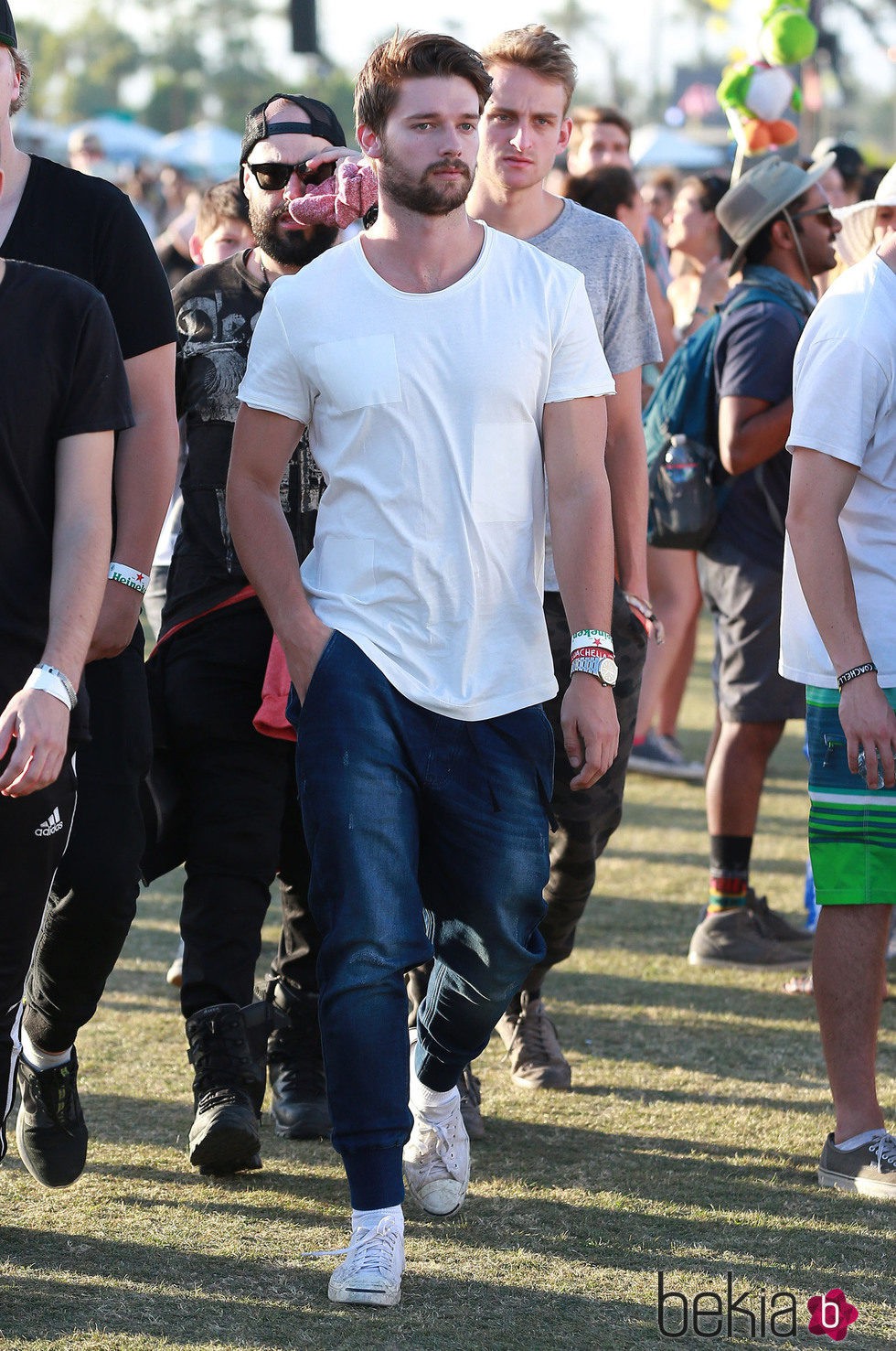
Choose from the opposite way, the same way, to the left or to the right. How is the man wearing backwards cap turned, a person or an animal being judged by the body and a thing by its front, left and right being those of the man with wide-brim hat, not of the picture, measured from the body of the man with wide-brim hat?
to the right

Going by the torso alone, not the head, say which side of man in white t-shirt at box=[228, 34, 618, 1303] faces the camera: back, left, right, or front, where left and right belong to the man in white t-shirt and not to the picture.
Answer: front

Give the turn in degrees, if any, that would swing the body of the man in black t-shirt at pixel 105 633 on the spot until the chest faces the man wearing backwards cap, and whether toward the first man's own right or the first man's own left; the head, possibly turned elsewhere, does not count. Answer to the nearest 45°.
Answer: approximately 135° to the first man's own left

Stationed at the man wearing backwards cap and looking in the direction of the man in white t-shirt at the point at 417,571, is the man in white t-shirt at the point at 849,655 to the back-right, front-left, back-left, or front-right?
front-left

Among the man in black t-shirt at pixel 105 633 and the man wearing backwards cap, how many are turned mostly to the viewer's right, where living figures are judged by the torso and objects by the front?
0

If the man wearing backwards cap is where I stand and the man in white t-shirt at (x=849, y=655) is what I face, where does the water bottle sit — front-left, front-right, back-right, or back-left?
front-left

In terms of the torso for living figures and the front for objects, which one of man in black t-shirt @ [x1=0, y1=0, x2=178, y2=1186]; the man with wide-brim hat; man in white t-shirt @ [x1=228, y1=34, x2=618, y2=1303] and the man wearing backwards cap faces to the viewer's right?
the man with wide-brim hat

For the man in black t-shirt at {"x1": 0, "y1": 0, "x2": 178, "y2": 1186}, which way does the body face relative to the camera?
toward the camera

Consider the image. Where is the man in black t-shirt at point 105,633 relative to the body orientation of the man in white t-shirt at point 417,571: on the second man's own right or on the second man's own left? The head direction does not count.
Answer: on the second man's own right

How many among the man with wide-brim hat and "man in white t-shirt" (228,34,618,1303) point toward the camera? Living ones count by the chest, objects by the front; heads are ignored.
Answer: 1

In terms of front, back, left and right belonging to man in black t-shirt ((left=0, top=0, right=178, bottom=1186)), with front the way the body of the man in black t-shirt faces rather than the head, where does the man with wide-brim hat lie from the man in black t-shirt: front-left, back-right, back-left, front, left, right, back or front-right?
back-left

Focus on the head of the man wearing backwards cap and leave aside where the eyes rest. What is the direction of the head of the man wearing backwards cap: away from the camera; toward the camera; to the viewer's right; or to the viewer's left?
toward the camera

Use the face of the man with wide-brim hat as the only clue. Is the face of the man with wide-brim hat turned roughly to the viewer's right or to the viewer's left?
to the viewer's right

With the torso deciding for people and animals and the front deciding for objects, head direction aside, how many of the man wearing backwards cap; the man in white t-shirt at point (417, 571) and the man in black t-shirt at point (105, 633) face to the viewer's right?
0

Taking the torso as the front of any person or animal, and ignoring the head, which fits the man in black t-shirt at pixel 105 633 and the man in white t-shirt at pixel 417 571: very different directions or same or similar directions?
same or similar directions

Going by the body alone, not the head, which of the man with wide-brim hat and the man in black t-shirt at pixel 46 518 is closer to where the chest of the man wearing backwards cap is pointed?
the man in black t-shirt

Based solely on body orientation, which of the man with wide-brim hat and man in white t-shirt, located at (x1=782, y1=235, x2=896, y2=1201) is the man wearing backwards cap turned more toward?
the man in white t-shirt

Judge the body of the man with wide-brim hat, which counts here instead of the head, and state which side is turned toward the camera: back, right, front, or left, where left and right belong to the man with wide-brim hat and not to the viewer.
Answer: right

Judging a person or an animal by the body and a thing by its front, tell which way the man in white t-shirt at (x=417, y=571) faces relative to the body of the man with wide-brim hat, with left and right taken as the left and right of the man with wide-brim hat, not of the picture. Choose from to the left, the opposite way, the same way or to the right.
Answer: to the right

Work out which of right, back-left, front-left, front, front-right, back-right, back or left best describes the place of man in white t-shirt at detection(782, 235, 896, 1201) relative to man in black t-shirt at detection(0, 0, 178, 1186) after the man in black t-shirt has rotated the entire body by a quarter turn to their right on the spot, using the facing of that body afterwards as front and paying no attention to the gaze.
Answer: back
